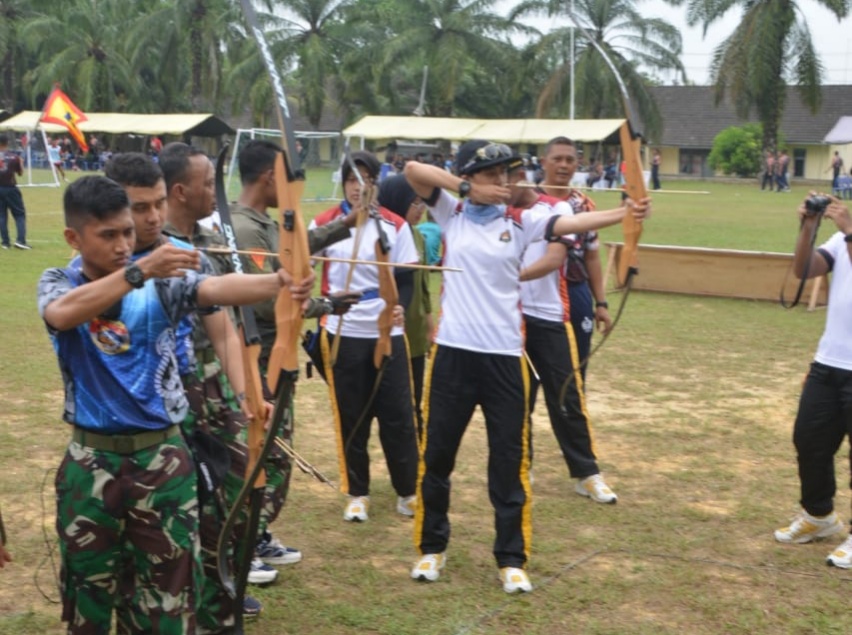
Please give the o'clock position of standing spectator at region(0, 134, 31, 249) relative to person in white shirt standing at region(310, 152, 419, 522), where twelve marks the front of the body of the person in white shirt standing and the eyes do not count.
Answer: The standing spectator is roughly at 5 o'clock from the person in white shirt standing.

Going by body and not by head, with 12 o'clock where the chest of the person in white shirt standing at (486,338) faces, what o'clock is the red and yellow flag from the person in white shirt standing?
The red and yellow flag is roughly at 5 o'clock from the person in white shirt standing.

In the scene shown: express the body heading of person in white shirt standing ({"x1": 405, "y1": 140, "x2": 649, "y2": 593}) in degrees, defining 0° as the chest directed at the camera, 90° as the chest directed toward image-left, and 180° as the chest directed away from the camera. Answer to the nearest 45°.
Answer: approximately 0°

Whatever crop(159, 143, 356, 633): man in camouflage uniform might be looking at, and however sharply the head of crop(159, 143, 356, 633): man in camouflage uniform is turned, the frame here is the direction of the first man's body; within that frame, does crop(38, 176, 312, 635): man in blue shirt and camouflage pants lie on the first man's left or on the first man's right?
on the first man's right

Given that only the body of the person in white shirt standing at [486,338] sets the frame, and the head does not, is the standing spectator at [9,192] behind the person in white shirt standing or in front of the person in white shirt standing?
behind

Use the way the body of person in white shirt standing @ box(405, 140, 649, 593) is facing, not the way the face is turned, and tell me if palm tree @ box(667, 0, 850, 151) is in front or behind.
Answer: behind

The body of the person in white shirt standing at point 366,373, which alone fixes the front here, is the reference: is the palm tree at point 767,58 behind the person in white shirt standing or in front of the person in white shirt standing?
behind

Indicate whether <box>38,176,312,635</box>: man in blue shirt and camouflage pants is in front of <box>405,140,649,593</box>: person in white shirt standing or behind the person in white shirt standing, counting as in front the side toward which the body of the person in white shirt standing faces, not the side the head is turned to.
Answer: in front

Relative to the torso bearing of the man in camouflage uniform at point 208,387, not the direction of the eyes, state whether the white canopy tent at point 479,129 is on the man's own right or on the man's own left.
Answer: on the man's own left

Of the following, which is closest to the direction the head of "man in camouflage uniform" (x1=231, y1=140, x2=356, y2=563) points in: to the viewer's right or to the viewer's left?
to the viewer's right
